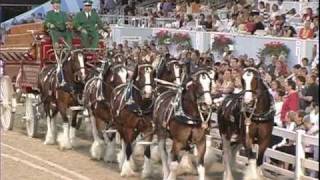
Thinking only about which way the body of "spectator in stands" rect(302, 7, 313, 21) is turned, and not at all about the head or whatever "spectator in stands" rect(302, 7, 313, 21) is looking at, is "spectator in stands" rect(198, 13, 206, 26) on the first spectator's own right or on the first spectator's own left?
on the first spectator's own right

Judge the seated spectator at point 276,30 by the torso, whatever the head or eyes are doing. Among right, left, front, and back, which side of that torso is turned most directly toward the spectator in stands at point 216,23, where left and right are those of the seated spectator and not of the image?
right

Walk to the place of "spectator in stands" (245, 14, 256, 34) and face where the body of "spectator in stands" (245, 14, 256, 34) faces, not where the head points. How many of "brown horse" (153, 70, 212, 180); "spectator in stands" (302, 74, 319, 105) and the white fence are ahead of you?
3

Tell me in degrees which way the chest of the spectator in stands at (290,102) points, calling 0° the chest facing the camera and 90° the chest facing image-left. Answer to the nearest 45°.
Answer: approximately 90°

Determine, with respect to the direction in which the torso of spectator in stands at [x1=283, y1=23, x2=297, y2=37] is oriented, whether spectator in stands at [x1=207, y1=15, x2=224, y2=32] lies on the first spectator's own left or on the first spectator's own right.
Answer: on the first spectator's own right

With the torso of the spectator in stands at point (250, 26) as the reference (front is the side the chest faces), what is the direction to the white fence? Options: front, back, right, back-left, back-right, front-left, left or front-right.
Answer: front

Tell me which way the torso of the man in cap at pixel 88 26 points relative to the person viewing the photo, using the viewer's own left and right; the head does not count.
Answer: facing the viewer

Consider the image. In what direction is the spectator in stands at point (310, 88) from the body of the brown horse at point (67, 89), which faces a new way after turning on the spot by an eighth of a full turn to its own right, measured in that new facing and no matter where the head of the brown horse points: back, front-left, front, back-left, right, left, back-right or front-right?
front-left

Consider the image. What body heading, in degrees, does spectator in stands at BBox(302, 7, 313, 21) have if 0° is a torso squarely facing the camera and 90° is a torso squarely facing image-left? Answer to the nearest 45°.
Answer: approximately 45°

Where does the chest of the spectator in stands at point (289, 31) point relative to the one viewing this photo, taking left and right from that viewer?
facing the viewer and to the left of the viewer

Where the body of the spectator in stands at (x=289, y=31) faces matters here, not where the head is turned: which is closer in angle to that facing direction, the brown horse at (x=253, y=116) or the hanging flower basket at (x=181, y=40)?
the brown horse
